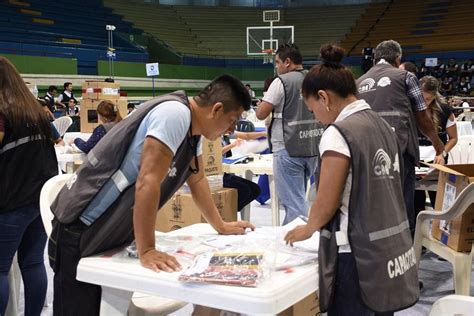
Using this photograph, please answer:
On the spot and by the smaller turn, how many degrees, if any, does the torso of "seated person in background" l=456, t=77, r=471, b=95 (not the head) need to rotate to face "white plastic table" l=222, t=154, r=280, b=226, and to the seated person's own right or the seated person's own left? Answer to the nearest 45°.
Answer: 0° — they already face it

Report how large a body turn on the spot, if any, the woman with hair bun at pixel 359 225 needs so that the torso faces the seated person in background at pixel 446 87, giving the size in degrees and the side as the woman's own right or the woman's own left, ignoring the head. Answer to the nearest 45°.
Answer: approximately 45° to the woman's own right

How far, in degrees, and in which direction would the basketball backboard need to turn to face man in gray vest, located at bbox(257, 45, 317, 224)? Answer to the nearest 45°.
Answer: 0° — it already faces them

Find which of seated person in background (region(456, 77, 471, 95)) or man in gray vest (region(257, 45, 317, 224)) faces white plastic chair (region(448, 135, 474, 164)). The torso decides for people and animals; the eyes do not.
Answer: the seated person in background

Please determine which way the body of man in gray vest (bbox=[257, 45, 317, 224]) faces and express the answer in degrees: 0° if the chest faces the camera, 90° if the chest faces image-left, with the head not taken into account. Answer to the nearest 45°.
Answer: approximately 135°

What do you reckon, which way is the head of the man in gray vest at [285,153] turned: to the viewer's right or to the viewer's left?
to the viewer's left

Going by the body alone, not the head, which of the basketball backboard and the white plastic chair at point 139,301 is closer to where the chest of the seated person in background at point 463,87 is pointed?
the white plastic chair

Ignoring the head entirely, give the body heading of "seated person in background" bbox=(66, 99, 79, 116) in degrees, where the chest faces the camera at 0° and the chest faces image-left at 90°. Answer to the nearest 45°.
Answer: approximately 0°

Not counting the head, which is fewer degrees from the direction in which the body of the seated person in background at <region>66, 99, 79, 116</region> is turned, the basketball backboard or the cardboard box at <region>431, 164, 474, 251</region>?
the cardboard box

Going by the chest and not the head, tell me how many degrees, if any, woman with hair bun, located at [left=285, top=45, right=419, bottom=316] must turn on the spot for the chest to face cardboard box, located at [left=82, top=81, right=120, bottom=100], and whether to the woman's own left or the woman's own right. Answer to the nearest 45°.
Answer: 0° — they already face it
